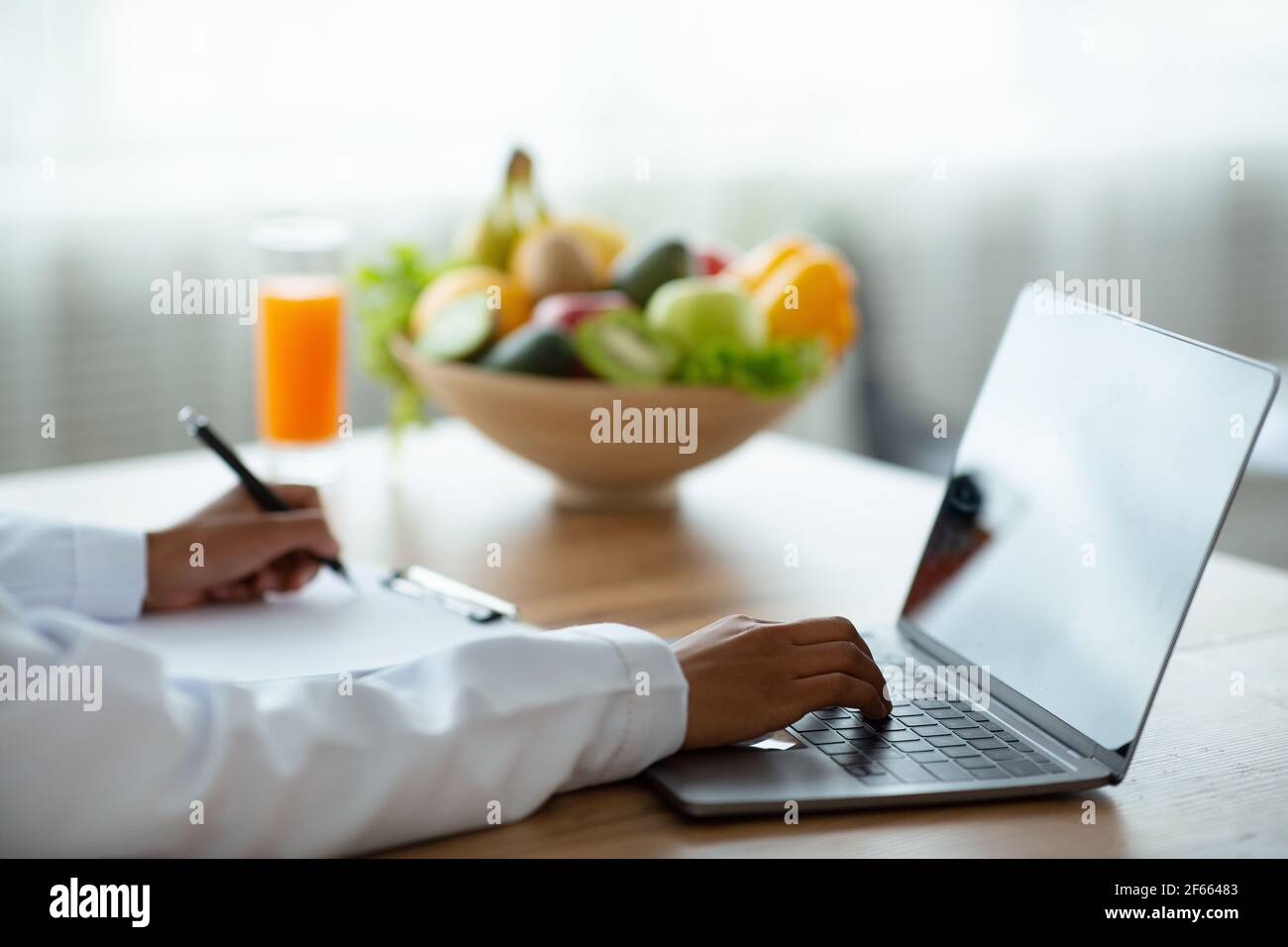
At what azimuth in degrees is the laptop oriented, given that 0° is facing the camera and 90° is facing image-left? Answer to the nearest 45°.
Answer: approximately 45°

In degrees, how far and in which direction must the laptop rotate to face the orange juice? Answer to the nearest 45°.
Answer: approximately 90° to its right

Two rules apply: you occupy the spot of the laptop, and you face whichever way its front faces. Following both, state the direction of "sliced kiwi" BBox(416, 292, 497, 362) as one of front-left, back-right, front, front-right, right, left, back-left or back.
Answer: right

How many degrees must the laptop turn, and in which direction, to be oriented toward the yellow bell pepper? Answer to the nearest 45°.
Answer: approximately 135° to its right

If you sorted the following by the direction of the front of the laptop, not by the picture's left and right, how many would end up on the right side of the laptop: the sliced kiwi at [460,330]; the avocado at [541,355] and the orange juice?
3

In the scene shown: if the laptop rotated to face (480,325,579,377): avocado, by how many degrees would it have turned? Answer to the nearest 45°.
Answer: approximately 90° to its right

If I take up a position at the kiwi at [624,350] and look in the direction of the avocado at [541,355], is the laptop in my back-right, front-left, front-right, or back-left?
back-left

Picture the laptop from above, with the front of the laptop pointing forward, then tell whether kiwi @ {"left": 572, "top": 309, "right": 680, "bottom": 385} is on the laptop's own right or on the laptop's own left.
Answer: on the laptop's own right

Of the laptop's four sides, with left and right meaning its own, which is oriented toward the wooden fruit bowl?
right
